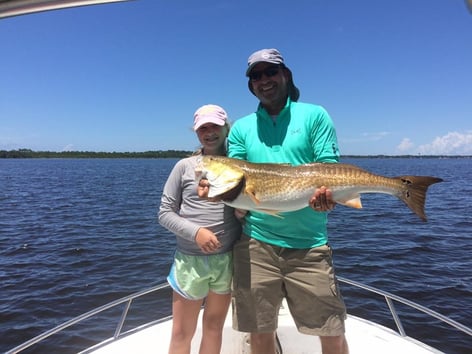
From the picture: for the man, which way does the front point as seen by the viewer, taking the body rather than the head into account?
toward the camera
